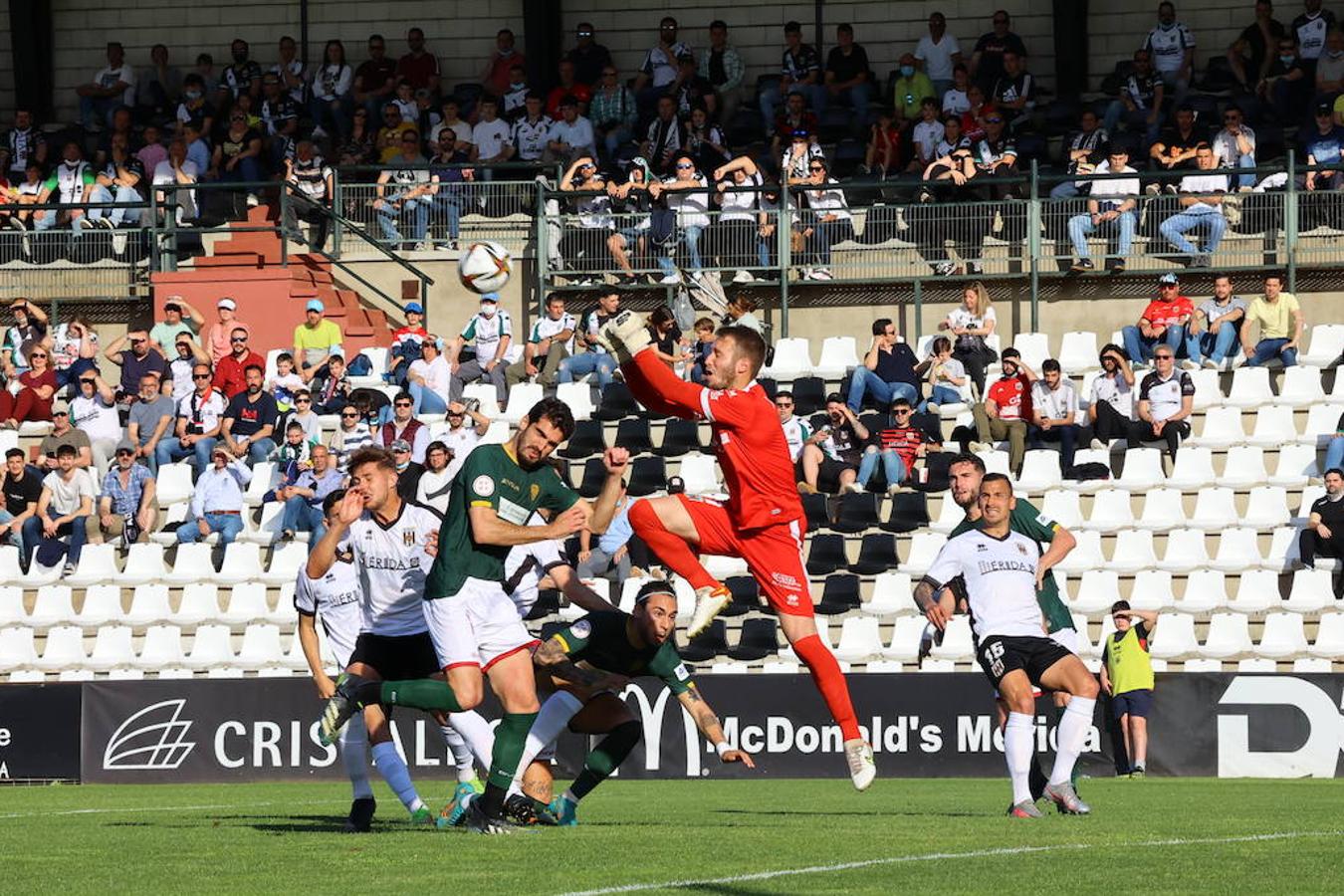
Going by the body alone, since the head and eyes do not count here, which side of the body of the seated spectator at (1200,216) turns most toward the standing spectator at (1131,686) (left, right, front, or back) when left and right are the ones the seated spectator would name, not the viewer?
front

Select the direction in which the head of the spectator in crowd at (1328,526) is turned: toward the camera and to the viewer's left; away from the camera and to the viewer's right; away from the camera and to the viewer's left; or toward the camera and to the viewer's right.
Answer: toward the camera and to the viewer's left

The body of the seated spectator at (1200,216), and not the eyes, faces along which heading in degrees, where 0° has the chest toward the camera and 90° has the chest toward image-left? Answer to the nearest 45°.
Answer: approximately 0°

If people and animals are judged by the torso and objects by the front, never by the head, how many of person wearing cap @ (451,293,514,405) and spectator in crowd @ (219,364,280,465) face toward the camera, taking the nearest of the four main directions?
2

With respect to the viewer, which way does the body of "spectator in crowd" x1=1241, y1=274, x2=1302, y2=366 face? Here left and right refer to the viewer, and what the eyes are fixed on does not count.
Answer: facing the viewer

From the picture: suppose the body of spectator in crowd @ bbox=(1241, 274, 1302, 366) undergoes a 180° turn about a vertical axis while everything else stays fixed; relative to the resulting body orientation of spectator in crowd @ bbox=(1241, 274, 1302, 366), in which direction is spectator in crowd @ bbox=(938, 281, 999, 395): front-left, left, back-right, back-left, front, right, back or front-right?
left

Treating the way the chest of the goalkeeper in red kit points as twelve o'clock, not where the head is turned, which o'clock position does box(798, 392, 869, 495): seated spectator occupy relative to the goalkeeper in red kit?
The seated spectator is roughly at 3 o'clock from the goalkeeper in red kit.

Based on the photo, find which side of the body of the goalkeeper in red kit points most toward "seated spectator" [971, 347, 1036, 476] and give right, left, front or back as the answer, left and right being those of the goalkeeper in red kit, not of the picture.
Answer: right

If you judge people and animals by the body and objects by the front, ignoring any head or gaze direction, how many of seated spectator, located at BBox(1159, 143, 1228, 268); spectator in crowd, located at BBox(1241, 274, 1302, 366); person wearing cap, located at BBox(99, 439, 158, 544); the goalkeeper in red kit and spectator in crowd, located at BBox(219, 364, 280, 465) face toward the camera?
4

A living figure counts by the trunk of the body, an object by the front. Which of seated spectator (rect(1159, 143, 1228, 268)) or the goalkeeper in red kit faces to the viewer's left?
the goalkeeper in red kit

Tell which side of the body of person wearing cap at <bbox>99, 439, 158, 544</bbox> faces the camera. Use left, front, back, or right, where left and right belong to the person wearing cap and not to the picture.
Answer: front

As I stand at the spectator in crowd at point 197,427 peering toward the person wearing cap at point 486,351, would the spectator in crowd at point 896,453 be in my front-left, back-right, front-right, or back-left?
front-right

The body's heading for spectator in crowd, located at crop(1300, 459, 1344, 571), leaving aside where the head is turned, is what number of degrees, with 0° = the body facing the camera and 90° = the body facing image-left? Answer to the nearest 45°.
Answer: approximately 45°

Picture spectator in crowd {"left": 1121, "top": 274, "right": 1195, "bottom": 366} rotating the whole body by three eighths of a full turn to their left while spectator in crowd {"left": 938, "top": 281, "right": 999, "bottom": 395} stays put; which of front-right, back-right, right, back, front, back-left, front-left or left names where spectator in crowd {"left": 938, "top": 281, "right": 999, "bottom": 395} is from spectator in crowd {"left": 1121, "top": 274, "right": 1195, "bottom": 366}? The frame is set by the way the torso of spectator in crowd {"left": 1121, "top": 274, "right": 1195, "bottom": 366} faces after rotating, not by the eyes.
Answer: back

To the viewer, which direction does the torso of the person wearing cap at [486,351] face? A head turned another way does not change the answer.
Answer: toward the camera
